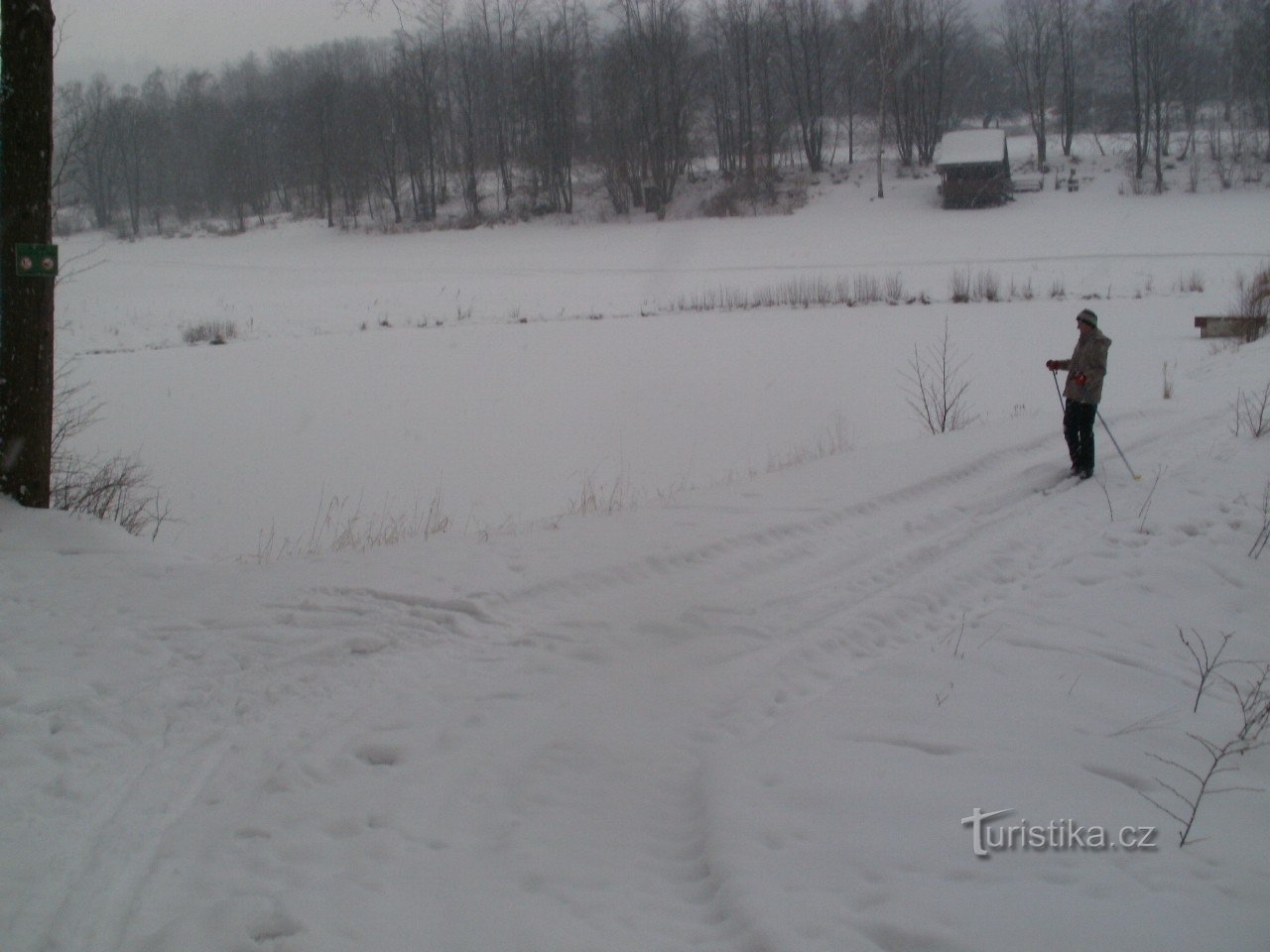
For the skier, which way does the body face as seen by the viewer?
to the viewer's left

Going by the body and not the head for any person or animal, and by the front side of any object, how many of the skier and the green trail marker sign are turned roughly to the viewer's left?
1

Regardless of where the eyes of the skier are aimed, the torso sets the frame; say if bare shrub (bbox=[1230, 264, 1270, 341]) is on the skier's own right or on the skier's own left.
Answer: on the skier's own right

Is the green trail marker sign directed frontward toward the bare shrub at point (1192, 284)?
no

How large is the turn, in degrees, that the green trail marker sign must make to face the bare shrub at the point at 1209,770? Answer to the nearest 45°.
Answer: approximately 45° to its left

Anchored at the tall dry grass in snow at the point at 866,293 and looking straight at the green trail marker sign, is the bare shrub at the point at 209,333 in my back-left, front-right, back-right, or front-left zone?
front-right

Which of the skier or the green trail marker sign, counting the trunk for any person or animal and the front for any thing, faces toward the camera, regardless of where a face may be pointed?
the green trail marker sign

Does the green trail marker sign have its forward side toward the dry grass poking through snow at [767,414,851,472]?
no

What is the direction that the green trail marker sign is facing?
toward the camera

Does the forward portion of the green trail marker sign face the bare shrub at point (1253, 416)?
no

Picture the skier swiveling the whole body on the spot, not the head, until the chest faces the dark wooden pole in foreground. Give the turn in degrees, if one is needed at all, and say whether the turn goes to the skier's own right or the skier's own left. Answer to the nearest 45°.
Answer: approximately 45° to the skier's own left

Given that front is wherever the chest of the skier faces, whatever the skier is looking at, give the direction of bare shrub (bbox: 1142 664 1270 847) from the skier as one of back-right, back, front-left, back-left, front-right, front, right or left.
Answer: left

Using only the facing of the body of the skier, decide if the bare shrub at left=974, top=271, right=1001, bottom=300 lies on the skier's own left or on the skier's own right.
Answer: on the skier's own right

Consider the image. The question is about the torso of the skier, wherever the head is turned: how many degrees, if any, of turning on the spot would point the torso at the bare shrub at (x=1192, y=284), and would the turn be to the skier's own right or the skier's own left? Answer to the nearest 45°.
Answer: approximately 90° to the skier's own right
